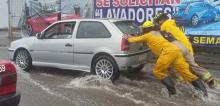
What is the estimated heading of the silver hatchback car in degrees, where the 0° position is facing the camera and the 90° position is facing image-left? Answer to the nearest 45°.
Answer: approximately 135°

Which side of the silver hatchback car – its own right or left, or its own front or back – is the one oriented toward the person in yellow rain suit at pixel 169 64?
back

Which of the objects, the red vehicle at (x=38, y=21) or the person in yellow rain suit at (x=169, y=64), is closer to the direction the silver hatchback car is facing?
the red vehicle

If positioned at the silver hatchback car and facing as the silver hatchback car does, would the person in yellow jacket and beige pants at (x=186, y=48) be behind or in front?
behind

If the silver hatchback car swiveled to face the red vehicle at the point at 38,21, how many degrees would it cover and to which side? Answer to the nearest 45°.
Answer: approximately 45° to its right

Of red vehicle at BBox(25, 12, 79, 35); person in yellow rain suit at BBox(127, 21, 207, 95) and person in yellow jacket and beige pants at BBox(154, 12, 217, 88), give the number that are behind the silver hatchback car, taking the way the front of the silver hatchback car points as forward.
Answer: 2

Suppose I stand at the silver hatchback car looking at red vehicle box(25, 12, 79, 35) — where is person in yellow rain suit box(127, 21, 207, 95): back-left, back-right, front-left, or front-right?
back-right
